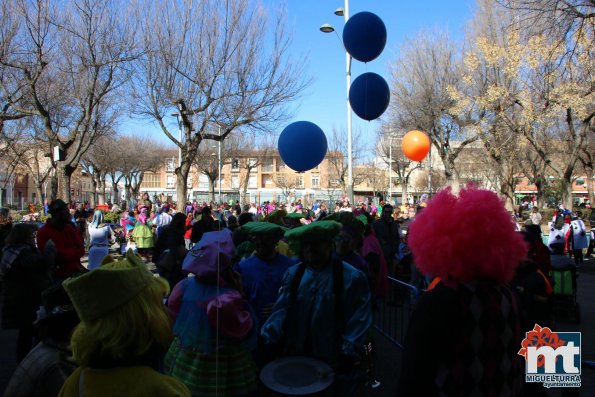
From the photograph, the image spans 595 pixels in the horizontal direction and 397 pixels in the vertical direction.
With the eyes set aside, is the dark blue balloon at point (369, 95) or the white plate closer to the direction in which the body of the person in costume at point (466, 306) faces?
the dark blue balloon

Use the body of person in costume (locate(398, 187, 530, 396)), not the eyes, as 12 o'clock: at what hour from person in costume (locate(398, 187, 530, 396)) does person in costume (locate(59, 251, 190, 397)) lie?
person in costume (locate(59, 251, 190, 397)) is roughly at 8 o'clock from person in costume (locate(398, 187, 530, 396)).

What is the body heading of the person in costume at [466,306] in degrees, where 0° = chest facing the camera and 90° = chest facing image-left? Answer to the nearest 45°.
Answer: approximately 180°

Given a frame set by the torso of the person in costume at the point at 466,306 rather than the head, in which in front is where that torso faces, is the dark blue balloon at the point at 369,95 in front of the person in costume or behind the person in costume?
in front

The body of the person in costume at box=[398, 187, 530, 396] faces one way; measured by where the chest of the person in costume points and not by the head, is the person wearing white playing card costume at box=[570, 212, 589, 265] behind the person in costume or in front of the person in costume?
in front

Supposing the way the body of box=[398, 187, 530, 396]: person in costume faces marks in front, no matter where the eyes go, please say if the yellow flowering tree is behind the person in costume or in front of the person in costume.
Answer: in front

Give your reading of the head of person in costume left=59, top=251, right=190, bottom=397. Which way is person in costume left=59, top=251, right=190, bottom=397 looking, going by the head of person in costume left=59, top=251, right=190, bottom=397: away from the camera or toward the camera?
away from the camera

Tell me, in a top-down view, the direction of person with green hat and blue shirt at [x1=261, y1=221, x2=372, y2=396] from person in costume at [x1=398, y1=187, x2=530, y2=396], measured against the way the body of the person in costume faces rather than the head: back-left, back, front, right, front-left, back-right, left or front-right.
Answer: front-left

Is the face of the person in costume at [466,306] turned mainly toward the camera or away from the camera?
away from the camera

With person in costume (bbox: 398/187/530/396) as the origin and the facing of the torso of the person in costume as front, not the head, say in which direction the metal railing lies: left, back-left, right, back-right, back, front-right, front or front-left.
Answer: front
